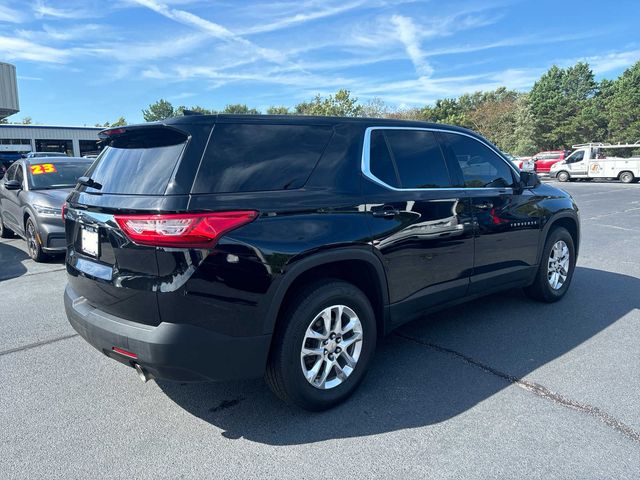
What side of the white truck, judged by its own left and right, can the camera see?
left

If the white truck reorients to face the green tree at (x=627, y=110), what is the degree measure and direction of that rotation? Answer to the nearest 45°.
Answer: approximately 90° to its right

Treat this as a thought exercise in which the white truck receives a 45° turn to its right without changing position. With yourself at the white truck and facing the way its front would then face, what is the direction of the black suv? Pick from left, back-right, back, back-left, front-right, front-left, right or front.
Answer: back-left

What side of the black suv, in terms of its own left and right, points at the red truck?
front

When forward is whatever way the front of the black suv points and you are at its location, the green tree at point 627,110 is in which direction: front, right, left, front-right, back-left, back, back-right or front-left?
front

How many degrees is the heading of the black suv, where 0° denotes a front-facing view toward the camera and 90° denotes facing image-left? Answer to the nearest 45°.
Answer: approximately 225°
